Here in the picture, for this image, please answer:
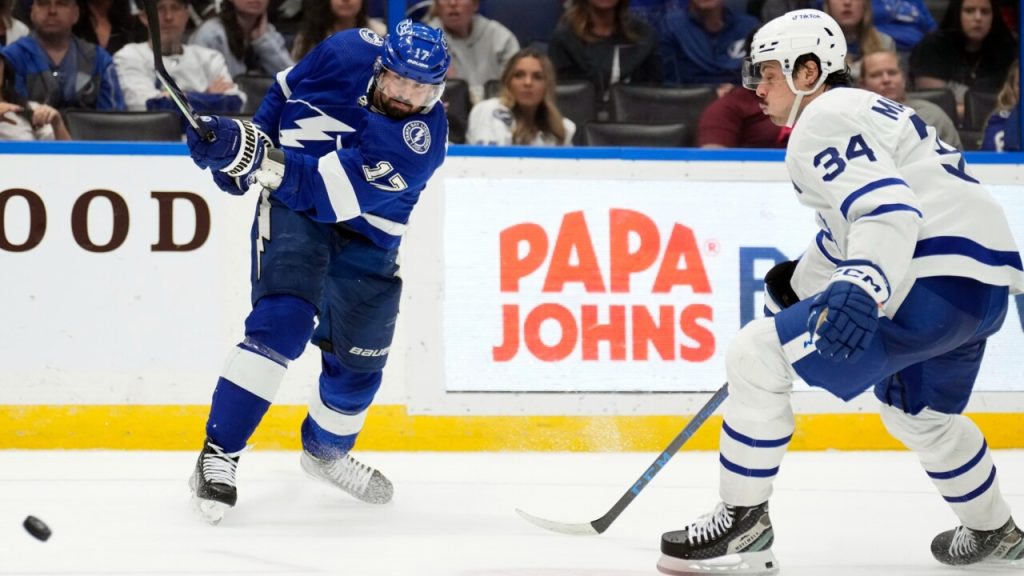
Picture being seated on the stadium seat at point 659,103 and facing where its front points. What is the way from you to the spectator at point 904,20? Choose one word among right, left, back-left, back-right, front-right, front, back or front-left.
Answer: back-left

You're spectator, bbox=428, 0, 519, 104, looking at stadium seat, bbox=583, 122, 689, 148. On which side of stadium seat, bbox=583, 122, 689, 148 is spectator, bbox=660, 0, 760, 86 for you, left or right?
left

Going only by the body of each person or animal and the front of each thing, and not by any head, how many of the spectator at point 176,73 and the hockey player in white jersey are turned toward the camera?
1

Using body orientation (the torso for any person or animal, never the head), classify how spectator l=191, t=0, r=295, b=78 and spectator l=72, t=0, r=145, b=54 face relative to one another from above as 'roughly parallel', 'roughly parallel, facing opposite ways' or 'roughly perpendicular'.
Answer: roughly parallel

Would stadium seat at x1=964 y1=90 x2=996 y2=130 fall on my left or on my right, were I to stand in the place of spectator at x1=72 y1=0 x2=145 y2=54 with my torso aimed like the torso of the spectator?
on my left

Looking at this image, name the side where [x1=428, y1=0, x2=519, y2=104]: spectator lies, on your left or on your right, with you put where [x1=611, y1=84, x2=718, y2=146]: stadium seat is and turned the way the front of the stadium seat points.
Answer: on your right

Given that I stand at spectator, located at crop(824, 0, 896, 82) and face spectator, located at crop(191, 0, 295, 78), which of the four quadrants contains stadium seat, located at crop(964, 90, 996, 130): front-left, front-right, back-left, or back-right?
back-left

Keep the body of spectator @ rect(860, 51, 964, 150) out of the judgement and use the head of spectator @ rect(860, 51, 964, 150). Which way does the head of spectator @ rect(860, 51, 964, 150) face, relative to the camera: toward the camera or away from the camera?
toward the camera

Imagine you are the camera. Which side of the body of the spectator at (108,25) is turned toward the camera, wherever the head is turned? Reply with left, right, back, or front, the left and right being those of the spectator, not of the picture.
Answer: front

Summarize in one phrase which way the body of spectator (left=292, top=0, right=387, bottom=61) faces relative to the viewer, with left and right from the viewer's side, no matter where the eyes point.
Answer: facing the viewer

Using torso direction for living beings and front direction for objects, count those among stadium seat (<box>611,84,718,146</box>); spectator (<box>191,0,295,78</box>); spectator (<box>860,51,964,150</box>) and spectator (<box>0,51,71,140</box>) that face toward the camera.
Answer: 4

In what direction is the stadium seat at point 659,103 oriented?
toward the camera

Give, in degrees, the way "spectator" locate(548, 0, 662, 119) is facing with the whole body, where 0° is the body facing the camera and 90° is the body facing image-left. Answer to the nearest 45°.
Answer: approximately 0°

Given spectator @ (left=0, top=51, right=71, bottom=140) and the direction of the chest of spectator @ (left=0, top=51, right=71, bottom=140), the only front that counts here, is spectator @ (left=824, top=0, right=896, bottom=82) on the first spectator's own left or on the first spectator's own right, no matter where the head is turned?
on the first spectator's own left

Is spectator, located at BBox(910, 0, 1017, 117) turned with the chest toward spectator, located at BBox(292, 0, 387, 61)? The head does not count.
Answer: no

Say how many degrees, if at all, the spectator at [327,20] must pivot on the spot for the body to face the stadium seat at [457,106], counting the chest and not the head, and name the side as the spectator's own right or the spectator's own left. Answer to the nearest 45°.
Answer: approximately 45° to the spectator's own left

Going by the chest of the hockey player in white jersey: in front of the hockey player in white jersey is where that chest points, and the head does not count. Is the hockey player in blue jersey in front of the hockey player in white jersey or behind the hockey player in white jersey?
in front
